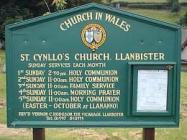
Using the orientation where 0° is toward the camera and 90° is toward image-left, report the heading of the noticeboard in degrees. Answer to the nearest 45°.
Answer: approximately 0°
